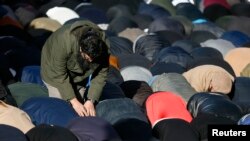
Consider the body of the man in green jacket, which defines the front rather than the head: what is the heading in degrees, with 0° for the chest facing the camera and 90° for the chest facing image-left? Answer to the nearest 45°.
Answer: approximately 315°
